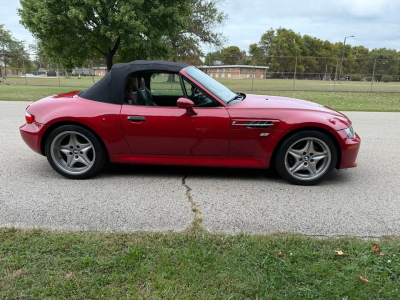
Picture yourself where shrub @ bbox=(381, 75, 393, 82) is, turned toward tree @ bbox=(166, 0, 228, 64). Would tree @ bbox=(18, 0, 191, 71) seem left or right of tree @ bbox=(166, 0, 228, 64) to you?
left

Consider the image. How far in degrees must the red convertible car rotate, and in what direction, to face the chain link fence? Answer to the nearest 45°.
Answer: approximately 90° to its left

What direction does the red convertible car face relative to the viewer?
to the viewer's right

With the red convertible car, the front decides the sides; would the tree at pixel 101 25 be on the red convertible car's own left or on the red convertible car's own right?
on the red convertible car's own left

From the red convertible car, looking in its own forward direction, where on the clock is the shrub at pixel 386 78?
The shrub is roughly at 10 o'clock from the red convertible car.

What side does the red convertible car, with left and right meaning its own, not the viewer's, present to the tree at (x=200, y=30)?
left

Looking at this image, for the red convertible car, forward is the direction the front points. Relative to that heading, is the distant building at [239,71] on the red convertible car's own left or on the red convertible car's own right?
on the red convertible car's own left
